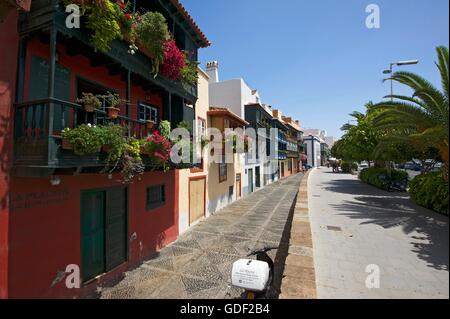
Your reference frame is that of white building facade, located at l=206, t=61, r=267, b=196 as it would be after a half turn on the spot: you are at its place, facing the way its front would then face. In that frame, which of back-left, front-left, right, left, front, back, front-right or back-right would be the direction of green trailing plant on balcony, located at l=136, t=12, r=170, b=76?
back-left

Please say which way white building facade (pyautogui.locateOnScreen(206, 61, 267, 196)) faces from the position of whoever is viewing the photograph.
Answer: facing the viewer and to the right of the viewer

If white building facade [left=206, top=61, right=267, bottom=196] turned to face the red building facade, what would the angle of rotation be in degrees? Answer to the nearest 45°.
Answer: approximately 45° to its right

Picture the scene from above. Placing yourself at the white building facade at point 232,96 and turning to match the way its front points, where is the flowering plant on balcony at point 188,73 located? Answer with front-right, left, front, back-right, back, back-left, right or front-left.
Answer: front-right

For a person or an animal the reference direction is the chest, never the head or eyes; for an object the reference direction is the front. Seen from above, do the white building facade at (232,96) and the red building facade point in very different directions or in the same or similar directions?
same or similar directions

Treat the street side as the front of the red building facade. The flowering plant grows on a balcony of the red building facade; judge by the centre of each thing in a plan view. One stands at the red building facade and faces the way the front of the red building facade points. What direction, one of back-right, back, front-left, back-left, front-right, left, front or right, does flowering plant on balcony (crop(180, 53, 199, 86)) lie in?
left

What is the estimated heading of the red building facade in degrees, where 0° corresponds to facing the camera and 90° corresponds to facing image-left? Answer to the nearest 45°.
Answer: approximately 315°

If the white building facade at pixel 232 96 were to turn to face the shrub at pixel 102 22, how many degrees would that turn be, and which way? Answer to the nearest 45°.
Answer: approximately 45° to its right

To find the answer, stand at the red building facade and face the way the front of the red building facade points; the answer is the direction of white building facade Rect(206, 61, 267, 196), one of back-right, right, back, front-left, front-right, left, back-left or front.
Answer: left

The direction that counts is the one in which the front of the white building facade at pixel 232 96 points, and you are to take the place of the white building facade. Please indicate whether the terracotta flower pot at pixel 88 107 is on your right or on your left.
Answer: on your right

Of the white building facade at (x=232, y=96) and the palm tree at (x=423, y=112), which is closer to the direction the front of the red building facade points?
the palm tree

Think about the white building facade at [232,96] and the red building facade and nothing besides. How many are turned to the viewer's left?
0
